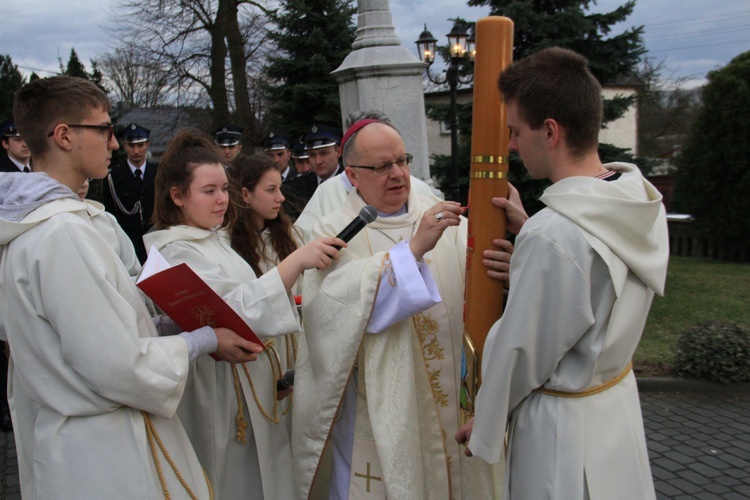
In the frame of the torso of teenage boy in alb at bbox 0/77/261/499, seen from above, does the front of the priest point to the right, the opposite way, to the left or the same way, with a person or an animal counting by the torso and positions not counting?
to the right

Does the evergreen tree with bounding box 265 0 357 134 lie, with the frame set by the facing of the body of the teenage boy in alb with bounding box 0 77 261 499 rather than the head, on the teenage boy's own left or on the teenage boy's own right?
on the teenage boy's own left

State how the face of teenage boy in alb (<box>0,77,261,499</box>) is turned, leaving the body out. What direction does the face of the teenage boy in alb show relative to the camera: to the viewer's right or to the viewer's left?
to the viewer's right

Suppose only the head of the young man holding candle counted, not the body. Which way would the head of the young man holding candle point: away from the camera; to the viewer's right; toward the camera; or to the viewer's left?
to the viewer's left

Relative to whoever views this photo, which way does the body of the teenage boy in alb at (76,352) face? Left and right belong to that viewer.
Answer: facing to the right of the viewer

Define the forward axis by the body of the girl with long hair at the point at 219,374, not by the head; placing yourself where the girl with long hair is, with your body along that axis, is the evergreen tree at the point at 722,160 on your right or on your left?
on your left

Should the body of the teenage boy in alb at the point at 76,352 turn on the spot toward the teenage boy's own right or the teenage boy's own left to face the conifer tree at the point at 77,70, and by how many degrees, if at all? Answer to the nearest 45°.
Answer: approximately 90° to the teenage boy's own left

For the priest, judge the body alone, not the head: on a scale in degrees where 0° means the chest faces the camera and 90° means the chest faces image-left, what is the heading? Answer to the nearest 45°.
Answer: approximately 315°

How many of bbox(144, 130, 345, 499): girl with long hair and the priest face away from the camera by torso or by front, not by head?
0

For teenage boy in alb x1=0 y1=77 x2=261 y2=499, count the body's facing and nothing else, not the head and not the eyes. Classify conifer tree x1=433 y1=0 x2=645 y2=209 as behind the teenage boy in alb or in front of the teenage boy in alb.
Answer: in front

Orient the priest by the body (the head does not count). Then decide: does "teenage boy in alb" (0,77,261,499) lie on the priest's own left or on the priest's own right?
on the priest's own right

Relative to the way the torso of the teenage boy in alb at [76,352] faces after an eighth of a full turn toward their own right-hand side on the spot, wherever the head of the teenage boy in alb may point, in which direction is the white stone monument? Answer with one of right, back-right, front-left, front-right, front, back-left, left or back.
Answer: left

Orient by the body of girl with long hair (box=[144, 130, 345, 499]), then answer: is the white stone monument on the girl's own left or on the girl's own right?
on the girl's own left

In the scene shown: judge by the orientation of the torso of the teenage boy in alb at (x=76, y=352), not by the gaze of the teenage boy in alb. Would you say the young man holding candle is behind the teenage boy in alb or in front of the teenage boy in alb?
in front

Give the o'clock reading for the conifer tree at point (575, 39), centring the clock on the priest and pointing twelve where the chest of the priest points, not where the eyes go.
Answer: The conifer tree is roughly at 8 o'clock from the priest.

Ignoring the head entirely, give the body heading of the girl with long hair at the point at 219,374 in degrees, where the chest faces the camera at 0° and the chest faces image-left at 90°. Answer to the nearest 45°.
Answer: approximately 315°
